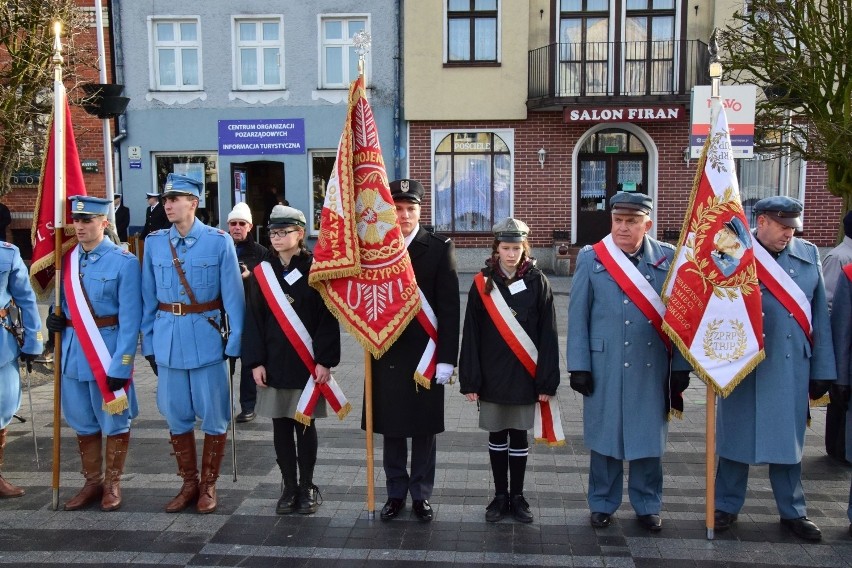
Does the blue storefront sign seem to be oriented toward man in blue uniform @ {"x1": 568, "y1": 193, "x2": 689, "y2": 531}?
yes

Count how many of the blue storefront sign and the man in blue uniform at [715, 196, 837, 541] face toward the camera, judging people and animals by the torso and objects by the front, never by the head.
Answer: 2

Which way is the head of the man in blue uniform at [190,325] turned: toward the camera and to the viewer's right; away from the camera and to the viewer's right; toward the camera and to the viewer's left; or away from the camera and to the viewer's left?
toward the camera and to the viewer's left

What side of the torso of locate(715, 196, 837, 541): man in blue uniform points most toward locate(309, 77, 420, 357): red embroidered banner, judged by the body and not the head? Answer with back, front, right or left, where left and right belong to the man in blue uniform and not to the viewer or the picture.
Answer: right

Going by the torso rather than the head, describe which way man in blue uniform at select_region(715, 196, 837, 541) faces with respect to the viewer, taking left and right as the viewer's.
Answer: facing the viewer

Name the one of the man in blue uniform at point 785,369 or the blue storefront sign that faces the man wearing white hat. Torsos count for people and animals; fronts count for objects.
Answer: the blue storefront sign

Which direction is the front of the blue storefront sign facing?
toward the camera

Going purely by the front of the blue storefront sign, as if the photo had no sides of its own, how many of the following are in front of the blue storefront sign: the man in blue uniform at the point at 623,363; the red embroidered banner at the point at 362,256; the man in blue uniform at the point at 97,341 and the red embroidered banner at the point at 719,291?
4

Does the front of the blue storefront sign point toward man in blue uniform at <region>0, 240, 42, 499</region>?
yes

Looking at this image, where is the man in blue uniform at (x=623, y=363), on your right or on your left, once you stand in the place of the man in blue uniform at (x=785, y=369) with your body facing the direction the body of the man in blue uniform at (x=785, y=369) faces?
on your right

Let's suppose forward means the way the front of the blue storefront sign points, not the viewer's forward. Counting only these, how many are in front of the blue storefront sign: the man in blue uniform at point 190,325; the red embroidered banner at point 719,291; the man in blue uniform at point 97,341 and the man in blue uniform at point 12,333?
4
